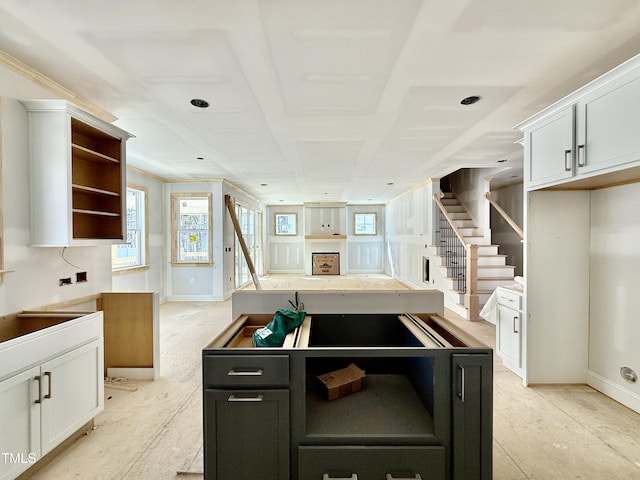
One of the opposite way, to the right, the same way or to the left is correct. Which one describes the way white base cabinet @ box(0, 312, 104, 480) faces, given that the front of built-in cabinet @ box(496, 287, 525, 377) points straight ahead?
the opposite way

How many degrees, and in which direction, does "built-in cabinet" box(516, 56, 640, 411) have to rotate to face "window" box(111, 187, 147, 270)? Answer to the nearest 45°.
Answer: approximately 45° to its right

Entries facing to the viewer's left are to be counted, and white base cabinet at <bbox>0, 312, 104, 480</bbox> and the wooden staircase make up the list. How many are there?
0

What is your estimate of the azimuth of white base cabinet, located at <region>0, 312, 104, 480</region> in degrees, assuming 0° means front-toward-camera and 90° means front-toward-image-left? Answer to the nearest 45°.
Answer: approximately 315°

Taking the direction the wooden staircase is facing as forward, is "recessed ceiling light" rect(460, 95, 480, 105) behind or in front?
in front

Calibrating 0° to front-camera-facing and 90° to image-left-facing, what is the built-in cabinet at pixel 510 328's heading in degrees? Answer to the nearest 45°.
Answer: approximately 45°

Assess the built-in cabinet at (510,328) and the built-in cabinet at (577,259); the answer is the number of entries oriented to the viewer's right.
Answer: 0

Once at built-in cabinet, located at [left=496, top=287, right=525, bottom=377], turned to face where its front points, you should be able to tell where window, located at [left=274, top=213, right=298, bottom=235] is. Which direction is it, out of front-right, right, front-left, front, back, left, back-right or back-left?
right

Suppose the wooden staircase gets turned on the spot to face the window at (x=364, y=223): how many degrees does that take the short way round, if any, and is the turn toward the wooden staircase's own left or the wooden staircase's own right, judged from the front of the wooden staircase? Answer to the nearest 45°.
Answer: approximately 135° to the wooden staircase's own right
